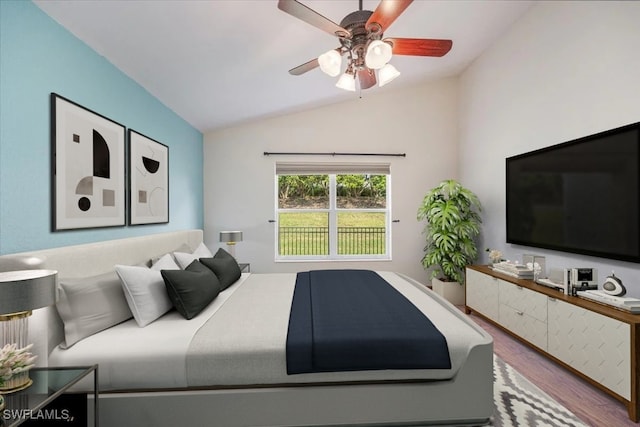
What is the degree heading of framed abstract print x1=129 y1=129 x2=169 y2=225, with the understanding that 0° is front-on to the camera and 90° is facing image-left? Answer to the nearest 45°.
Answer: approximately 315°

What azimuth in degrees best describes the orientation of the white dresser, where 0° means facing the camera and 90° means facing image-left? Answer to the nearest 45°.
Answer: approximately 45°

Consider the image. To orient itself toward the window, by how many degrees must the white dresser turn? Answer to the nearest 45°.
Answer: approximately 45° to its right

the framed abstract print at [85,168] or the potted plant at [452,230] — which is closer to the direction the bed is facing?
the potted plant

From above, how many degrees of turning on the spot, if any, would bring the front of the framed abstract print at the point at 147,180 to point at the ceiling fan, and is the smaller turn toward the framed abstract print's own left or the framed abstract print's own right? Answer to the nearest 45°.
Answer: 0° — it already faces it

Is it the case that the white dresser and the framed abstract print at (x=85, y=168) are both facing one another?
yes

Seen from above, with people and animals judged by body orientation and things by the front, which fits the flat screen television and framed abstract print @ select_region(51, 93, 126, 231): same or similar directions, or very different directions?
very different directions

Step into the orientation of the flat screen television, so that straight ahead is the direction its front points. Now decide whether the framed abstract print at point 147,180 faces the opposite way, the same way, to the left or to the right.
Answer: the opposite way
